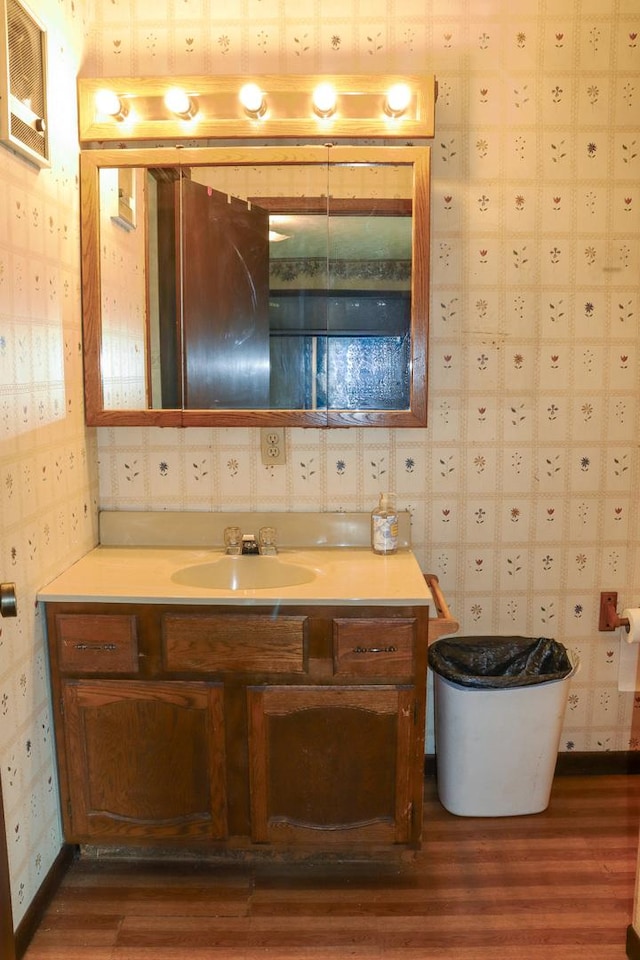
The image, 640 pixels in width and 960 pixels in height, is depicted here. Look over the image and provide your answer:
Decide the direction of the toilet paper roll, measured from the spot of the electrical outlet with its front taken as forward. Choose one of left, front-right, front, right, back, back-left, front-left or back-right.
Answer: left

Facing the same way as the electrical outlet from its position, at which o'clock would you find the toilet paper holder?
The toilet paper holder is roughly at 9 o'clock from the electrical outlet.

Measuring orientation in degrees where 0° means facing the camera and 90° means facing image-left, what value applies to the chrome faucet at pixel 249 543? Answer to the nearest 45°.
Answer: approximately 0°

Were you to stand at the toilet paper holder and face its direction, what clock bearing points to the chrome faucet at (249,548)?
The chrome faucet is roughly at 2 o'clock from the toilet paper holder.

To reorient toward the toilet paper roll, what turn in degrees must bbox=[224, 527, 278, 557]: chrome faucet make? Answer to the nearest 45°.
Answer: approximately 90° to its left
